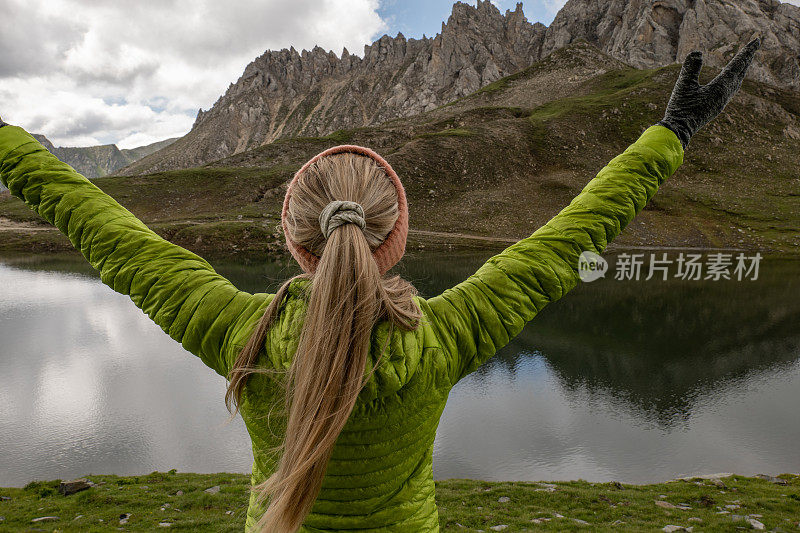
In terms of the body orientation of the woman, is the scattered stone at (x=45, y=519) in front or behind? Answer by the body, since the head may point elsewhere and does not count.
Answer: in front

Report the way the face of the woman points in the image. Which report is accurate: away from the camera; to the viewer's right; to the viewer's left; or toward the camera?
away from the camera

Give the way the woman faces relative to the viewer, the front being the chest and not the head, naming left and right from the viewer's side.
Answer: facing away from the viewer
